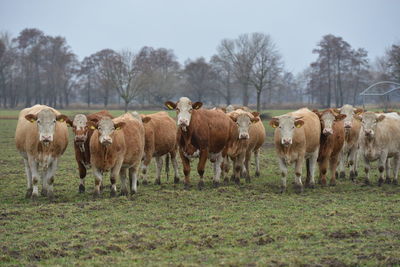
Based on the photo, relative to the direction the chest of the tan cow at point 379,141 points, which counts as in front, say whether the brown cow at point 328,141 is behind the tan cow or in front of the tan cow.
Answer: in front

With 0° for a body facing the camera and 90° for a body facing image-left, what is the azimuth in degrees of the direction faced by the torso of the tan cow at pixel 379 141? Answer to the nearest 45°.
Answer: approximately 45°

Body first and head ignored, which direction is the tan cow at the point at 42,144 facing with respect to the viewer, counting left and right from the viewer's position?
facing the viewer

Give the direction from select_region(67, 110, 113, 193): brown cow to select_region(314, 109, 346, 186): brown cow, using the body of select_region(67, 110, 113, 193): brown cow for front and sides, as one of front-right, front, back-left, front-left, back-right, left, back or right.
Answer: back-left

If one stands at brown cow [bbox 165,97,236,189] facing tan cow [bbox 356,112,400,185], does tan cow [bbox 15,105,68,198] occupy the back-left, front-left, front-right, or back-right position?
back-right

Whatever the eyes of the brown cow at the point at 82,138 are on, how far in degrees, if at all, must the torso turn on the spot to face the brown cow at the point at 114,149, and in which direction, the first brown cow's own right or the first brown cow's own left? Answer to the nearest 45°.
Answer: approximately 90° to the first brown cow's own left

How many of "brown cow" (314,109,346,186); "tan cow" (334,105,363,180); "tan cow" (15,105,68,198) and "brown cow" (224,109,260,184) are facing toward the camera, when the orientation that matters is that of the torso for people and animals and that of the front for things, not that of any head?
4

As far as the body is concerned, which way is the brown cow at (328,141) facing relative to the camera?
toward the camera

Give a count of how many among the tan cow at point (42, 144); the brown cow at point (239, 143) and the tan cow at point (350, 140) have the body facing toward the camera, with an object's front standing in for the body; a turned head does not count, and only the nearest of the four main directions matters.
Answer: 3

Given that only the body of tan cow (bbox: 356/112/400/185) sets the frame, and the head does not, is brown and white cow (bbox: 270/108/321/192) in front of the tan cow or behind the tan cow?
in front

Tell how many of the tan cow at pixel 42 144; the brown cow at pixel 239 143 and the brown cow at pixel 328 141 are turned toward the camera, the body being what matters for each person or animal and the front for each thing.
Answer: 3

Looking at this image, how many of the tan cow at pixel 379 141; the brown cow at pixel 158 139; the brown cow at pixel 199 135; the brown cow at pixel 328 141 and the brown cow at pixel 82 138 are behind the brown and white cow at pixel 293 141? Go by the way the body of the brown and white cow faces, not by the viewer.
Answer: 2

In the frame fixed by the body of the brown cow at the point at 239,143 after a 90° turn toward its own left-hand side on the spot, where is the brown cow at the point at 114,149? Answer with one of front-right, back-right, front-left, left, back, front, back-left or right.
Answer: back-right

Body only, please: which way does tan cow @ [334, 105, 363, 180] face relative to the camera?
toward the camera
